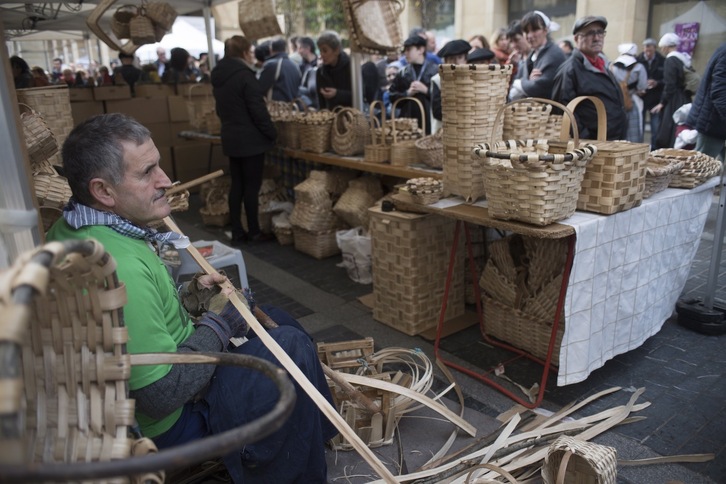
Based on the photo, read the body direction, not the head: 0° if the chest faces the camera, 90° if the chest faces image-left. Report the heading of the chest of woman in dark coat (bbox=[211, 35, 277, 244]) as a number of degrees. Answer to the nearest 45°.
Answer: approximately 225°

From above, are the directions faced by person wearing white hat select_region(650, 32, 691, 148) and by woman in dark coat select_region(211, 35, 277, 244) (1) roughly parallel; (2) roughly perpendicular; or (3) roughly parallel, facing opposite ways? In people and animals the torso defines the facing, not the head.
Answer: roughly perpendicular

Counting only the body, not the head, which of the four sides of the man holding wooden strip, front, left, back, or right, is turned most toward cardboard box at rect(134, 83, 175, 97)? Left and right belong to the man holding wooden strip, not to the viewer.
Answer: left

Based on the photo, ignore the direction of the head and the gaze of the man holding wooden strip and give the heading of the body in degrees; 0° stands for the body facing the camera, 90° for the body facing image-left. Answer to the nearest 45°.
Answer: approximately 270°

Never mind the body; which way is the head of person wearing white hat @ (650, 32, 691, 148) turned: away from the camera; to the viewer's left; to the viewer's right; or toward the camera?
to the viewer's left
